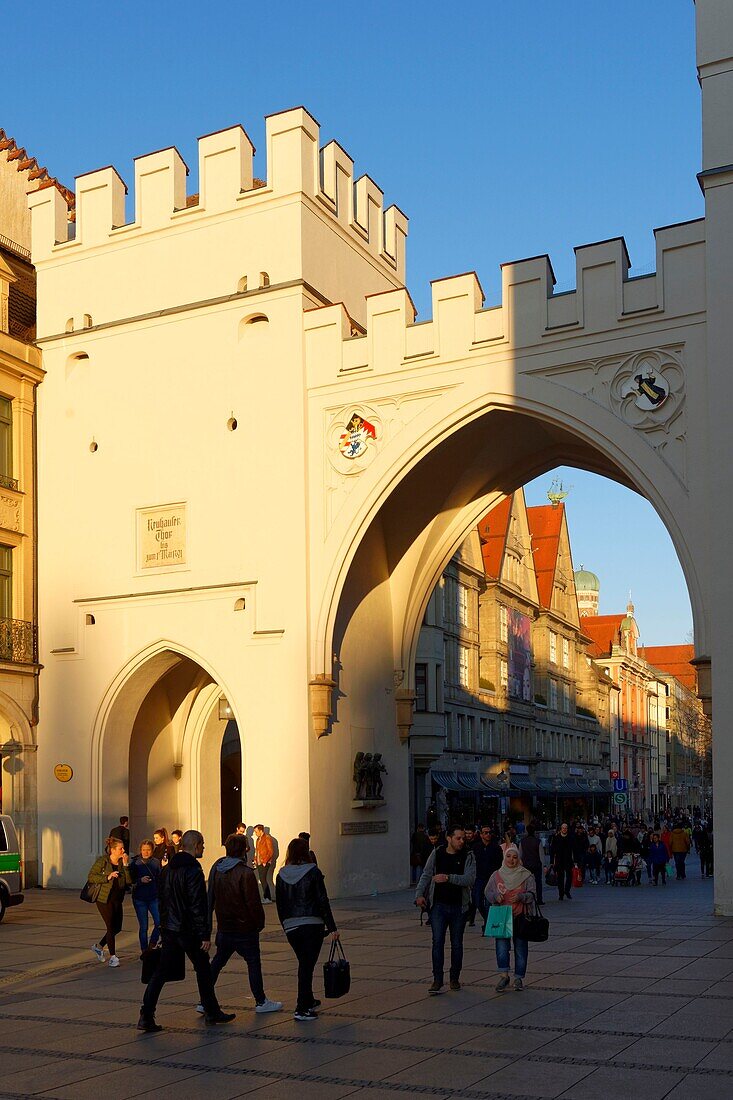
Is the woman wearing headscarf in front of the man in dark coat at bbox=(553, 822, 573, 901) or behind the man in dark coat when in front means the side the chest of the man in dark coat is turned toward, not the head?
in front

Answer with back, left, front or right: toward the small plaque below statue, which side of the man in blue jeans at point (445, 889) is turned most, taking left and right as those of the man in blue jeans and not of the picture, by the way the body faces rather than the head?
back

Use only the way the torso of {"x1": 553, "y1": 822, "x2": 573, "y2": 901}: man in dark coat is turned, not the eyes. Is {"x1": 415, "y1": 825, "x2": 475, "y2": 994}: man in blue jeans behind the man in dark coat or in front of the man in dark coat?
in front

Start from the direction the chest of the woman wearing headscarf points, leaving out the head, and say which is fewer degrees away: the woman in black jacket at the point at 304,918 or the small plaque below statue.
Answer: the woman in black jacket

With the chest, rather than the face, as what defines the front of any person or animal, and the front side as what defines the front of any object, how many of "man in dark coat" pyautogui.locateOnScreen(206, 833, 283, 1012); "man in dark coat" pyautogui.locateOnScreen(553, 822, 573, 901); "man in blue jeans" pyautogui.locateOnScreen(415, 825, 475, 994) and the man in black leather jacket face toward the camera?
2

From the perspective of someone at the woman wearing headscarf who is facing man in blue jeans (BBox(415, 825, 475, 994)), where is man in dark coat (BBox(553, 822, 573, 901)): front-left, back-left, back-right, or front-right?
back-right

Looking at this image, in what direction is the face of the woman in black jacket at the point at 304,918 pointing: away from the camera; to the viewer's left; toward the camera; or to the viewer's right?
away from the camera

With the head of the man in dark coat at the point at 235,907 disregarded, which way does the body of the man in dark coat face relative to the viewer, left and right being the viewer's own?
facing away from the viewer and to the right of the viewer

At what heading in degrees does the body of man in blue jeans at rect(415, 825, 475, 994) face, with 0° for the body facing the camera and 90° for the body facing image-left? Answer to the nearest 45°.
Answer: approximately 0°

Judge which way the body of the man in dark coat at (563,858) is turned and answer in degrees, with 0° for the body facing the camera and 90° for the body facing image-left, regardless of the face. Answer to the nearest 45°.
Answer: approximately 0°

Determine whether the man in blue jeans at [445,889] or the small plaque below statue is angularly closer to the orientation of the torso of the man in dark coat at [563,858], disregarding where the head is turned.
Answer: the man in blue jeans

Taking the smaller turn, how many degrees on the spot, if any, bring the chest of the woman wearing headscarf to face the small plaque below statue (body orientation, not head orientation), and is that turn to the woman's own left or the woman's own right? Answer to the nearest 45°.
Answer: approximately 180°

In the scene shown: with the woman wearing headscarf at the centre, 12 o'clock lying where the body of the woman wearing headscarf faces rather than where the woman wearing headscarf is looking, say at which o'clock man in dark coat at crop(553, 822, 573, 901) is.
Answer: The man in dark coat is roughly at 6 o'clock from the woman wearing headscarf.
